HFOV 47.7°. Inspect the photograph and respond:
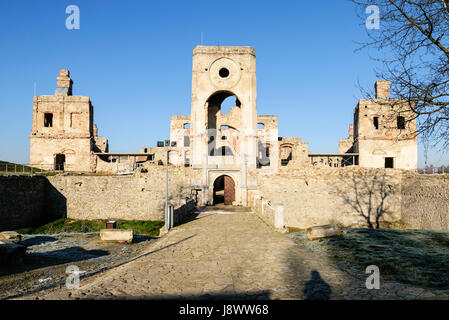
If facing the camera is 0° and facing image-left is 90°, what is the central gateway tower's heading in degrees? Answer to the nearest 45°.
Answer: approximately 0°

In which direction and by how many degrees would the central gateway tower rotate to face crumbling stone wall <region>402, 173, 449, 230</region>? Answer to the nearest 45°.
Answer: approximately 45° to its left

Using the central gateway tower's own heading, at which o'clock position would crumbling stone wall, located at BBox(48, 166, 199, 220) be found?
The crumbling stone wall is roughly at 3 o'clock from the central gateway tower.

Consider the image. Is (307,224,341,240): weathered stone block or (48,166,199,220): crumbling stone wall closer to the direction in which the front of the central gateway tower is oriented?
the weathered stone block

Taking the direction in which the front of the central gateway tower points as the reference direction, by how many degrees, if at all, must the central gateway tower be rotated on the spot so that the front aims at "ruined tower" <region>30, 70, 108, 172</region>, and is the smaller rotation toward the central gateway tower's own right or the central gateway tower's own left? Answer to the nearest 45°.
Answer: approximately 135° to the central gateway tower's own right

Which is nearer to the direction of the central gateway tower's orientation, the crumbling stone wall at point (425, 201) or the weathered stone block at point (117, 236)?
the weathered stone block

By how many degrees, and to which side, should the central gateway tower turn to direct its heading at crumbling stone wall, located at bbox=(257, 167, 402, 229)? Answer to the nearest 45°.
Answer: approximately 90° to its left
